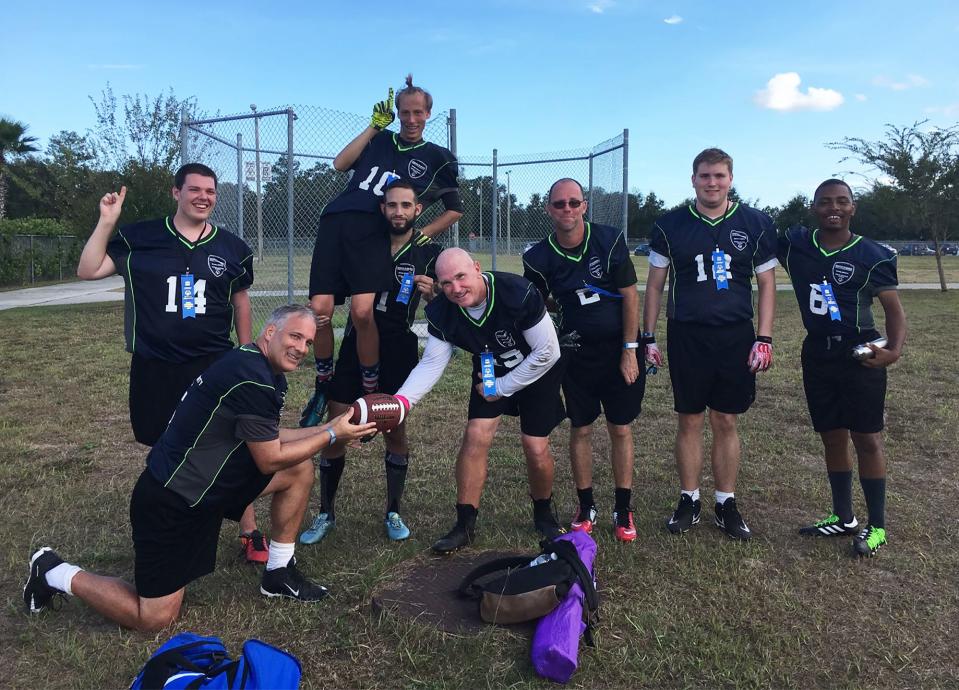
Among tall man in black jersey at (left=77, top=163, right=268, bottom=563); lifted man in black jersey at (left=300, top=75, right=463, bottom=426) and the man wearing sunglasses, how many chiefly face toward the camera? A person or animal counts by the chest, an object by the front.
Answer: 3

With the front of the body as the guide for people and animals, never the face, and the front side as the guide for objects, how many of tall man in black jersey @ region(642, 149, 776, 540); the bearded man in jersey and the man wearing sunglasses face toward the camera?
3

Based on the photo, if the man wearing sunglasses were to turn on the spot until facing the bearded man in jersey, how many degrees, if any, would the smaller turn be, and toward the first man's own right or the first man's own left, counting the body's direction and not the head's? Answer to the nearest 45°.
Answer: approximately 90° to the first man's own right

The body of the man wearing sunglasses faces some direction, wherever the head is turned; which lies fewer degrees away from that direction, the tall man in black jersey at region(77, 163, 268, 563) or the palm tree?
the tall man in black jersey

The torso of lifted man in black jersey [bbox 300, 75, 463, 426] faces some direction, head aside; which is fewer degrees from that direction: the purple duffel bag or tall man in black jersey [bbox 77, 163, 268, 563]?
the purple duffel bag

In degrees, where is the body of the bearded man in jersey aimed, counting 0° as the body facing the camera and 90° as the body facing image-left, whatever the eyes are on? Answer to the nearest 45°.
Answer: approximately 0°

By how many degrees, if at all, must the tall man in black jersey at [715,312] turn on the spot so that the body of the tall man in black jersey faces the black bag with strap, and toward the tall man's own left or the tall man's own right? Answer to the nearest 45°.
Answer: approximately 45° to the tall man's own right

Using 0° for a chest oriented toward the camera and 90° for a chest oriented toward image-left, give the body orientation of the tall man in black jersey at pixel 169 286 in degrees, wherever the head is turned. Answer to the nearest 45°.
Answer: approximately 0°

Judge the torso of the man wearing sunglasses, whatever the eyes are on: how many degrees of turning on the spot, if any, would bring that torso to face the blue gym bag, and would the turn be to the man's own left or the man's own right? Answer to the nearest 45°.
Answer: approximately 45° to the man's own right
